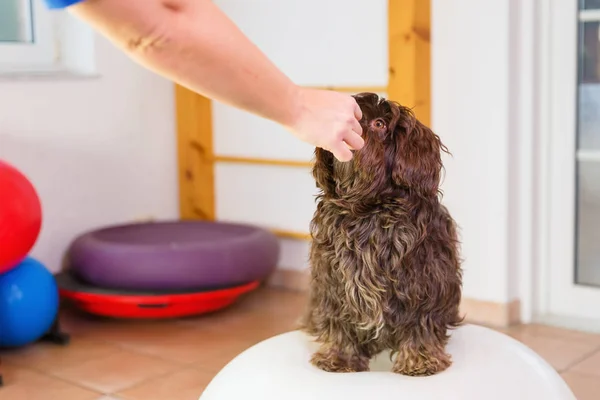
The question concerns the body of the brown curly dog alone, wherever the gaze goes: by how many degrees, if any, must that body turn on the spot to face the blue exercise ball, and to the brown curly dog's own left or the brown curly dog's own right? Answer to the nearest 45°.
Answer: approximately 135° to the brown curly dog's own right

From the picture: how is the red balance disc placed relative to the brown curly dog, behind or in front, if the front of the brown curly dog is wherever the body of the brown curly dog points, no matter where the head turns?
behind

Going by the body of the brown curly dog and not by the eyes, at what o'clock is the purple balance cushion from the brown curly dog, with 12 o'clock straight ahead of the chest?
The purple balance cushion is roughly at 5 o'clock from the brown curly dog.
